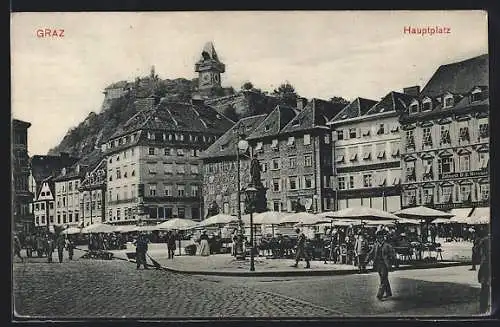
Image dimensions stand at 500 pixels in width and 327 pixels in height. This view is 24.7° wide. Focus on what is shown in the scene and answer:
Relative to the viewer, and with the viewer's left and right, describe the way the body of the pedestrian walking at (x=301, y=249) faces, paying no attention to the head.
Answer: facing to the left of the viewer

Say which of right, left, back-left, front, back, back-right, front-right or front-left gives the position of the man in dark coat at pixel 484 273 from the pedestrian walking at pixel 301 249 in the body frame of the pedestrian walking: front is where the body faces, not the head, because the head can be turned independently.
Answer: back

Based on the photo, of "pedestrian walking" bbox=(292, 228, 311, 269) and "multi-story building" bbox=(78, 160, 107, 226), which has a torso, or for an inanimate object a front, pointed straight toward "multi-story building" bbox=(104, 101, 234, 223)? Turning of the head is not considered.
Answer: the pedestrian walking

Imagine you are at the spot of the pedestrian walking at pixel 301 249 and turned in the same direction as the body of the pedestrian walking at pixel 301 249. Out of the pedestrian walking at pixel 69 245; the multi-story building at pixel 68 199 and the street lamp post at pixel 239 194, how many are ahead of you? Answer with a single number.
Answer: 3

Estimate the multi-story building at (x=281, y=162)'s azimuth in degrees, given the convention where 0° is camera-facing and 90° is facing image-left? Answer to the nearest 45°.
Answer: approximately 45°

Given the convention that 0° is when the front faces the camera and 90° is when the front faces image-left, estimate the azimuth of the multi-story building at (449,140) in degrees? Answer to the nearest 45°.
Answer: approximately 45°
